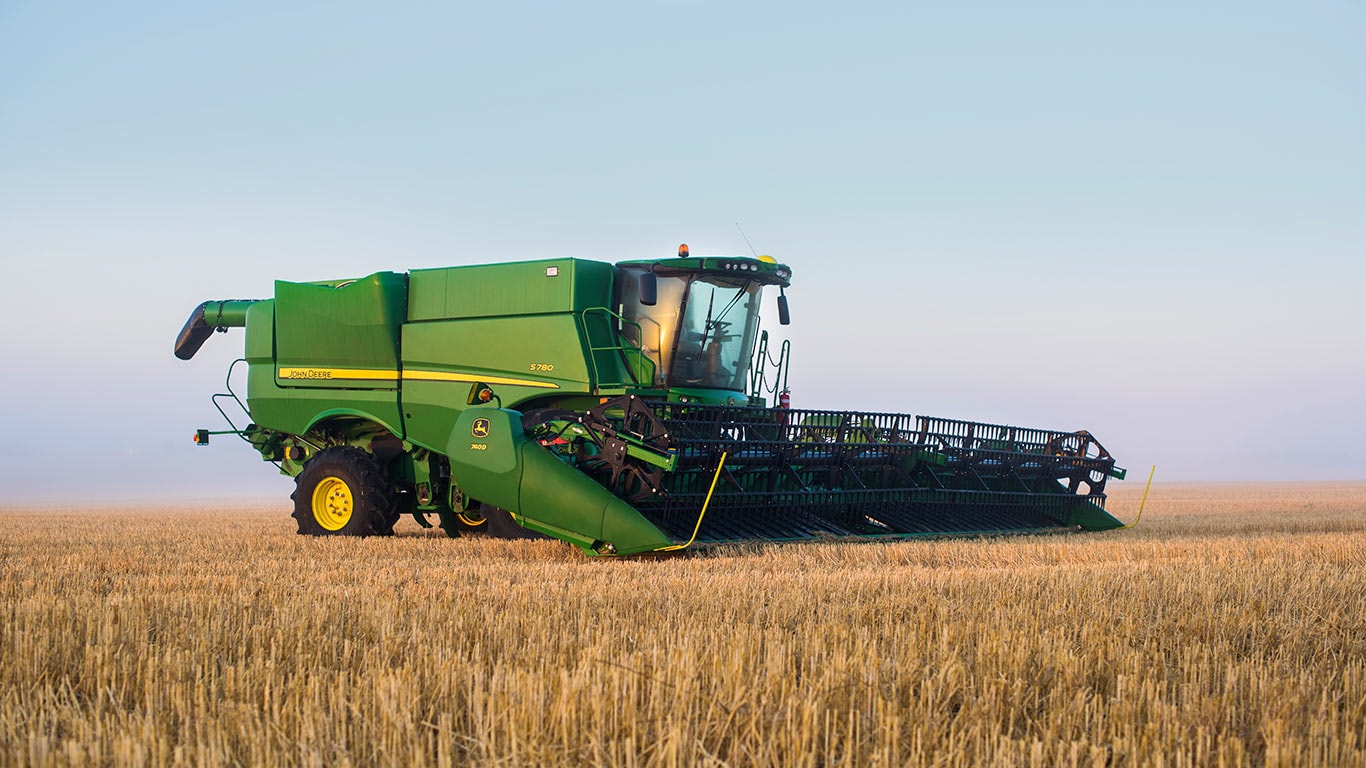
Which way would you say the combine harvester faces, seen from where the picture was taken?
facing the viewer and to the right of the viewer
